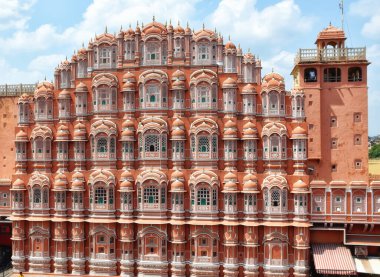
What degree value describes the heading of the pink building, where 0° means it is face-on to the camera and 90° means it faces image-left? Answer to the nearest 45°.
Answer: approximately 0°
